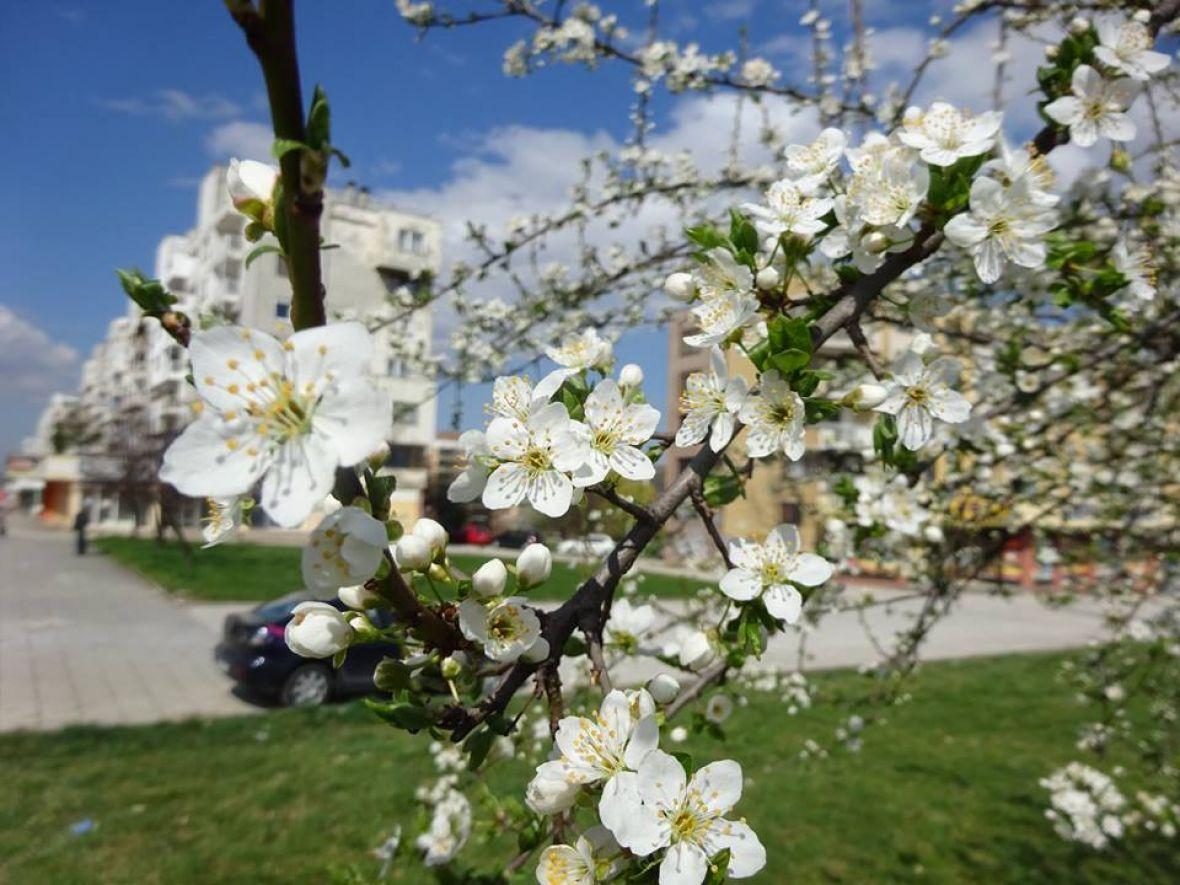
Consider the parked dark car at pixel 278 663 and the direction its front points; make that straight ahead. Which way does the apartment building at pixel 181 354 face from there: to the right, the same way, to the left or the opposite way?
the opposite way

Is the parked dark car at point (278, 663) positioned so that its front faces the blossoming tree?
no

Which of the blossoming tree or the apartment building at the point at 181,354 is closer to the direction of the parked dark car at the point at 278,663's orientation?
the apartment building

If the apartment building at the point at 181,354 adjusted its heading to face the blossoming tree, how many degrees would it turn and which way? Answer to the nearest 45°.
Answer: approximately 45° to its left

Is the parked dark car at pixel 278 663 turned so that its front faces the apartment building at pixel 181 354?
no
